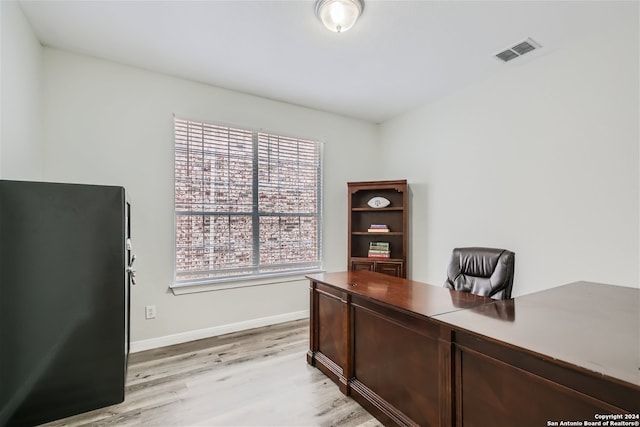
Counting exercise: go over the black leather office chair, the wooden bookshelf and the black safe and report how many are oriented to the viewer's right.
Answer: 1

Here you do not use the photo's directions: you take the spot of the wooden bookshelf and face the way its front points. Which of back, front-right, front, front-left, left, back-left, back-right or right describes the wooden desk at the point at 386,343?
front

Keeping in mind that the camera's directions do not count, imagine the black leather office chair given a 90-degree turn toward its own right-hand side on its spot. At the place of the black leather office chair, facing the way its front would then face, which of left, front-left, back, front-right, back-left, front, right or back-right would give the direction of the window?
front-left

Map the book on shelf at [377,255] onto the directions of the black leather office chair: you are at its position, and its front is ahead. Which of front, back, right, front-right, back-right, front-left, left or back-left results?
right

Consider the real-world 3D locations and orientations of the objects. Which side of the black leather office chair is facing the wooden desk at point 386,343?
front

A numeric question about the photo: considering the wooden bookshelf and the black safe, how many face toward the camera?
1

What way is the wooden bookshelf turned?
toward the camera

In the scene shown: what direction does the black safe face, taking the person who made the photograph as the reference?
facing to the right of the viewer

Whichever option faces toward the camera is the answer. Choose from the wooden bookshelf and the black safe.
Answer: the wooden bookshelf

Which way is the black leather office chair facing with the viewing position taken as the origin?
facing the viewer and to the left of the viewer

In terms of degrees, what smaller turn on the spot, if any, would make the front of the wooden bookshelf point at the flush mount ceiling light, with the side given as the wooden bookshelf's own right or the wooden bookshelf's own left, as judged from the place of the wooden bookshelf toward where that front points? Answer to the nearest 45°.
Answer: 0° — it already faces it

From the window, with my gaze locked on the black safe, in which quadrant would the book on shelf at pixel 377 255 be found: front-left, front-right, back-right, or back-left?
back-left

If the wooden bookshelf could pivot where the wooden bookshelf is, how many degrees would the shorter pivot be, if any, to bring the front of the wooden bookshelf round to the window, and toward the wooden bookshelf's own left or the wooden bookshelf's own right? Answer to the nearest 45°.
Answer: approximately 45° to the wooden bookshelf's own right

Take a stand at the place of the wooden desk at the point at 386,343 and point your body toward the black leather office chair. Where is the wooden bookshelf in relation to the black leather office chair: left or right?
left

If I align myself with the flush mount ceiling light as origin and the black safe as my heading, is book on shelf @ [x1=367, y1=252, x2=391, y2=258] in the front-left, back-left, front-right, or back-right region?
back-right
